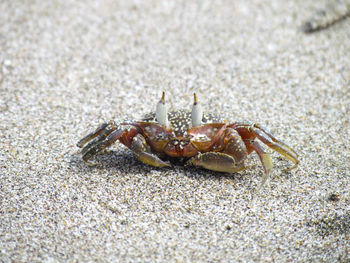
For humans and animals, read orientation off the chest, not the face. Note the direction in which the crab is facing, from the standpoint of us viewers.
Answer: facing the viewer
